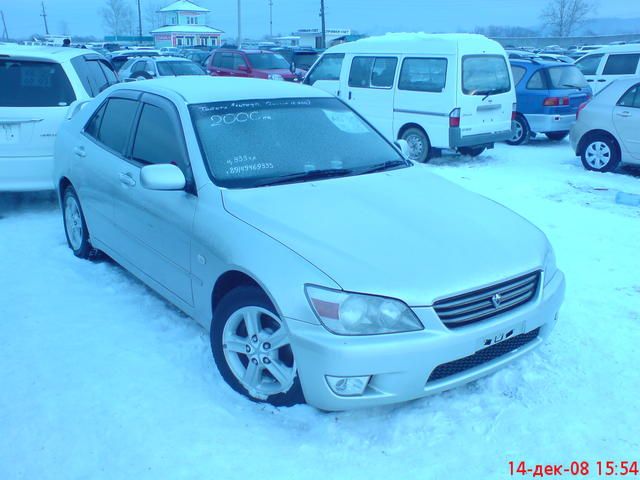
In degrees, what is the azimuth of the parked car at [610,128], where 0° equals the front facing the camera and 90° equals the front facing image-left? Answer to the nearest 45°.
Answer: approximately 270°

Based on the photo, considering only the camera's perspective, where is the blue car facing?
facing away from the viewer and to the left of the viewer

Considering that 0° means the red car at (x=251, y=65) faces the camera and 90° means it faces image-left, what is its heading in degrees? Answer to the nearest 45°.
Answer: approximately 315°

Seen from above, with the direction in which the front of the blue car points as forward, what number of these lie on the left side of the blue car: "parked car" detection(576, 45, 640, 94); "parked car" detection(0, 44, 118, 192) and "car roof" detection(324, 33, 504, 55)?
2

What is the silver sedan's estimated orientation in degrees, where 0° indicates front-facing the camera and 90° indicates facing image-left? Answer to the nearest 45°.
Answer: approximately 315°

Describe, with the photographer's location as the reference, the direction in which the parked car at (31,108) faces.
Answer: facing away from the viewer and to the right of the viewer

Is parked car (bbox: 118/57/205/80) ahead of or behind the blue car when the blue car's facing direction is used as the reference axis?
ahead

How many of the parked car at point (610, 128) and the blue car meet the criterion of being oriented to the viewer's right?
1

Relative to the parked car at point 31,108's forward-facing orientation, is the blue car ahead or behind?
ahead

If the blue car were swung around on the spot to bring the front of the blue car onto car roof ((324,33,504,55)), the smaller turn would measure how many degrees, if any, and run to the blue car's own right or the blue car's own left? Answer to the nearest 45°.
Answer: approximately 90° to the blue car's own left

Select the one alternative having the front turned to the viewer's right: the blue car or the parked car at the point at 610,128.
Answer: the parked car
